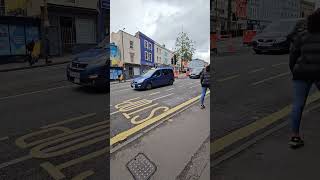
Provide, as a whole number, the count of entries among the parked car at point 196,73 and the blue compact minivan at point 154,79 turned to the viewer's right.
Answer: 0

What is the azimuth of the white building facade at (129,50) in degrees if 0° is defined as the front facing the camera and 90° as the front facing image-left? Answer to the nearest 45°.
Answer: approximately 315°

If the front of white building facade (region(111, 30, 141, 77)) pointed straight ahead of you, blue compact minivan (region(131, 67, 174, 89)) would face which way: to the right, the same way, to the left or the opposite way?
to the right
